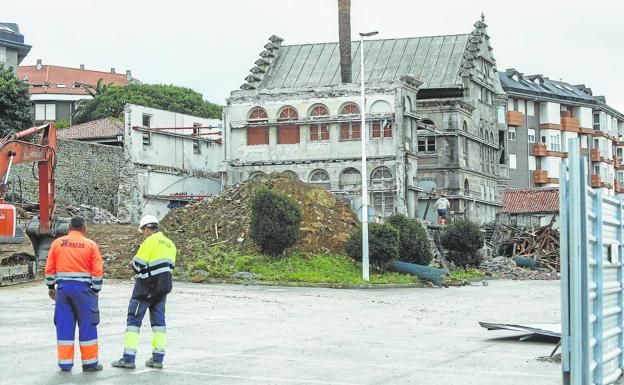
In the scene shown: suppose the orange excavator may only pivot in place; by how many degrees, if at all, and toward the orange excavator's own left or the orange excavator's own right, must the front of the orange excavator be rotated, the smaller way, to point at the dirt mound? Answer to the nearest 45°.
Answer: approximately 45° to the orange excavator's own left

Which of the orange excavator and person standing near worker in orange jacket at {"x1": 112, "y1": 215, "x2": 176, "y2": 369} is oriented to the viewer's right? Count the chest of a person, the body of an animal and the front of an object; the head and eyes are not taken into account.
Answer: the orange excavator

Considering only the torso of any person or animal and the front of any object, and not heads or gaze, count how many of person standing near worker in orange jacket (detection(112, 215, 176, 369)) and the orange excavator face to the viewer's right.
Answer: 1

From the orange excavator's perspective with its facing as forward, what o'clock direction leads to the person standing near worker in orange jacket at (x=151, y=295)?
The person standing near worker in orange jacket is roughly at 3 o'clock from the orange excavator.

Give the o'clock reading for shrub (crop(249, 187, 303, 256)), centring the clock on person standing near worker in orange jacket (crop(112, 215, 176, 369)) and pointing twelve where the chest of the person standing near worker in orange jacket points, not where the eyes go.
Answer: The shrub is roughly at 2 o'clock from the person standing near worker in orange jacket.

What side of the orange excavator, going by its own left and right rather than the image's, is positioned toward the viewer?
right

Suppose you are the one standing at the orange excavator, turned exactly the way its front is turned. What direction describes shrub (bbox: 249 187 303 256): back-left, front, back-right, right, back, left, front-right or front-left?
front-left

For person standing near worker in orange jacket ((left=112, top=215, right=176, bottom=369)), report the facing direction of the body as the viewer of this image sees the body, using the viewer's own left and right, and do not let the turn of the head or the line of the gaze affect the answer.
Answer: facing away from the viewer and to the left of the viewer

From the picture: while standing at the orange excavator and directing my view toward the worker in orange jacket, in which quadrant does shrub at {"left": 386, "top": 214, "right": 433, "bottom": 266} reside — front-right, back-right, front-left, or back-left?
back-left

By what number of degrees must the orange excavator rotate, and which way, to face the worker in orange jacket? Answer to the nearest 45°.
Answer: approximately 90° to its right

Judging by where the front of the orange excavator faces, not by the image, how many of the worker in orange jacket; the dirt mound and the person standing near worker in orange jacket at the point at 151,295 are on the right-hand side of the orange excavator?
2

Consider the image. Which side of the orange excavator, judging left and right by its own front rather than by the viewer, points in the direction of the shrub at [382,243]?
front

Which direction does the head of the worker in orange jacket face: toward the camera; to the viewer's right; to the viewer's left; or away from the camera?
away from the camera
